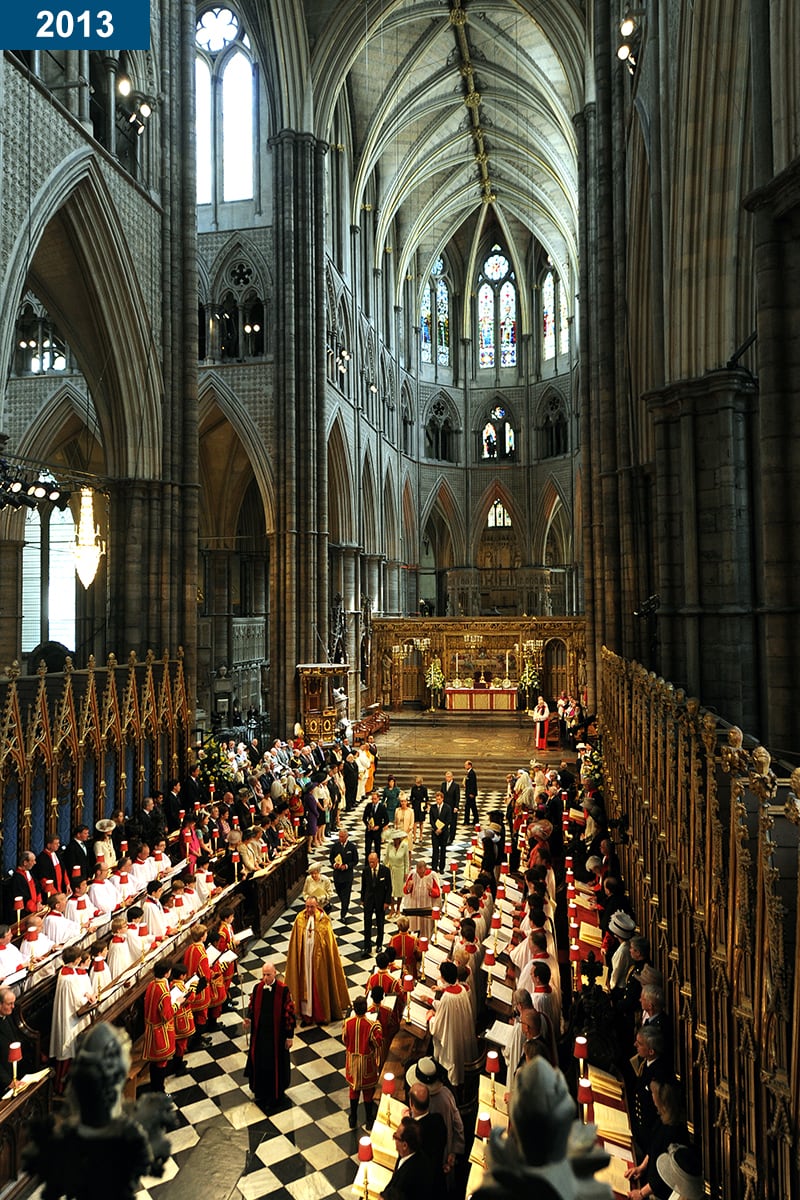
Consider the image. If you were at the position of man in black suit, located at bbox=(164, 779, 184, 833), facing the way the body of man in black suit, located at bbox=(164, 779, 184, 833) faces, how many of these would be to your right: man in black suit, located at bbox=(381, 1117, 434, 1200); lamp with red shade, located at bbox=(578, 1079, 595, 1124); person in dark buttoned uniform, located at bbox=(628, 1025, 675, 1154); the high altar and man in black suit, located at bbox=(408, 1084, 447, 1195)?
4

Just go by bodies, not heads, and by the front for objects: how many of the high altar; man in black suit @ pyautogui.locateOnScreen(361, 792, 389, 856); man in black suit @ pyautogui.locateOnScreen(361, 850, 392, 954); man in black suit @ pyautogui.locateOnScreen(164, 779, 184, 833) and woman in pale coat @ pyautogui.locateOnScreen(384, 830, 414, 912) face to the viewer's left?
0

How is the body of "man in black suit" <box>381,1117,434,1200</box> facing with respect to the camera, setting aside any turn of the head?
to the viewer's left

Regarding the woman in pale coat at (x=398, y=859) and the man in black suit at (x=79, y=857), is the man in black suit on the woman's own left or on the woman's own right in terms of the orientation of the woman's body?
on the woman's own right

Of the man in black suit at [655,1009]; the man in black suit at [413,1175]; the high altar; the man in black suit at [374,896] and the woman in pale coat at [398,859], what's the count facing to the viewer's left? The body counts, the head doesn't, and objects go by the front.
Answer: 2

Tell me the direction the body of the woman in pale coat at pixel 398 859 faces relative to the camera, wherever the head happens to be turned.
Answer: toward the camera

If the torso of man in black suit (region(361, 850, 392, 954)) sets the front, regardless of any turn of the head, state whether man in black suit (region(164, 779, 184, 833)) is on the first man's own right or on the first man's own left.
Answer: on the first man's own right

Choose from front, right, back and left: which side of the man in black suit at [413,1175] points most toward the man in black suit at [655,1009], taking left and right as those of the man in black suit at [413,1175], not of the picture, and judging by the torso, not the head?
back

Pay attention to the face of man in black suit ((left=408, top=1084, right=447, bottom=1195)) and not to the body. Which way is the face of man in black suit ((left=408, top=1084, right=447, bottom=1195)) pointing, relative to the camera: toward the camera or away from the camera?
away from the camera

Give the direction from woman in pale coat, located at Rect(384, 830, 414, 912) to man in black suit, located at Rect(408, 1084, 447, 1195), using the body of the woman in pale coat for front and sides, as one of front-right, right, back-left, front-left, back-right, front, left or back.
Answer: front

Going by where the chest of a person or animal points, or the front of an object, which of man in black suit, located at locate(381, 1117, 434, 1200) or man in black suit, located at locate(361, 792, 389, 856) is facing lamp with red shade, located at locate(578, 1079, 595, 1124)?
man in black suit, located at locate(361, 792, 389, 856)

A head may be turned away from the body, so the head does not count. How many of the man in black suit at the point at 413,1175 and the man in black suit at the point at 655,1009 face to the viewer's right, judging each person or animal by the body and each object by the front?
0

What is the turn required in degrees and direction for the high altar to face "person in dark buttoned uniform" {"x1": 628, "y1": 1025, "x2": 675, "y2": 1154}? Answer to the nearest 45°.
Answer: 0° — it already faces them

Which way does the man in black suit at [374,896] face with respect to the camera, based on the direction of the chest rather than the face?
toward the camera

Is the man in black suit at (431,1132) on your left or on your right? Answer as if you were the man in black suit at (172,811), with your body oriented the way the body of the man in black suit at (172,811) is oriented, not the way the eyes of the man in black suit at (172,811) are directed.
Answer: on your right

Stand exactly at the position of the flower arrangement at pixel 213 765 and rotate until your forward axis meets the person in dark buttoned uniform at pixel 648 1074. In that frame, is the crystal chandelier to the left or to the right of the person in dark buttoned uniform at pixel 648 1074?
right

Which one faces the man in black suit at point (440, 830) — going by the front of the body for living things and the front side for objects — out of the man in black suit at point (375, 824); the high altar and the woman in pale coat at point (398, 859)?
the high altar

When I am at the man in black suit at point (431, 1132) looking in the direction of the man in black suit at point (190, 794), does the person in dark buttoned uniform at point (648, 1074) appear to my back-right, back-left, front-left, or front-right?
back-right

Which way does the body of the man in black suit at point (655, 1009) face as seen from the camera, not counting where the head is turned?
to the viewer's left

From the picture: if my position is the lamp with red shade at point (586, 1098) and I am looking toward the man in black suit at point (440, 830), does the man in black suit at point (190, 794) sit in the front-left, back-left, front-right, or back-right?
front-left
